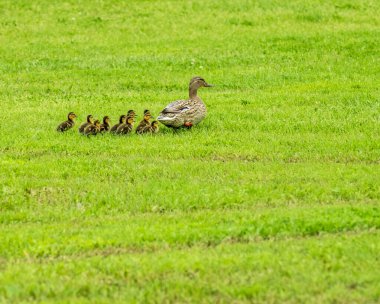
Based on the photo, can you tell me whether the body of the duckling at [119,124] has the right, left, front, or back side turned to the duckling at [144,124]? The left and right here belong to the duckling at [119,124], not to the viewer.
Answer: front

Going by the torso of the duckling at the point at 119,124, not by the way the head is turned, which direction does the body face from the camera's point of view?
to the viewer's right

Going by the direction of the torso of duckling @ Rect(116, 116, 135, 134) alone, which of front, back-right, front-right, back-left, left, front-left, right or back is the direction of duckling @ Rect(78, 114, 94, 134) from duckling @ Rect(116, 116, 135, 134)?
back

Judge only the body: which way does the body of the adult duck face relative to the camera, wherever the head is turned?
to the viewer's right

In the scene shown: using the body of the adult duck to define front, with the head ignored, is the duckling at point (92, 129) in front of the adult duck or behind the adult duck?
behind

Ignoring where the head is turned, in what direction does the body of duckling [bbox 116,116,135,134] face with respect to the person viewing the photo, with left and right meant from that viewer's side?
facing to the right of the viewer

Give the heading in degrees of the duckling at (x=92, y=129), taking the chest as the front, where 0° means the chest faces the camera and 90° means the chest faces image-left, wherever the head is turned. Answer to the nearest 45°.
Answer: approximately 270°

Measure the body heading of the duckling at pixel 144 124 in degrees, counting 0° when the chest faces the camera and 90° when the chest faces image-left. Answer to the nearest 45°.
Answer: approximately 270°

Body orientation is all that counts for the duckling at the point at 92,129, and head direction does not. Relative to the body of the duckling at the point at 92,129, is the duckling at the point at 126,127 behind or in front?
in front

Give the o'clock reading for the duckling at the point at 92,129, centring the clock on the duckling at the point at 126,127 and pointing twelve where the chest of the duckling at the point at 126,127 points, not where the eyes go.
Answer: the duckling at the point at 92,129 is roughly at 6 o'clock from the duckling at the point at 126,127.

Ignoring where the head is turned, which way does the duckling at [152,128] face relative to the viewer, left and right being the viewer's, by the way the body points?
facing to the right of the viewer

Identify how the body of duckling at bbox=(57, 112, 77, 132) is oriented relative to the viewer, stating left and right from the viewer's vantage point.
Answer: facing to the right of the viewer
